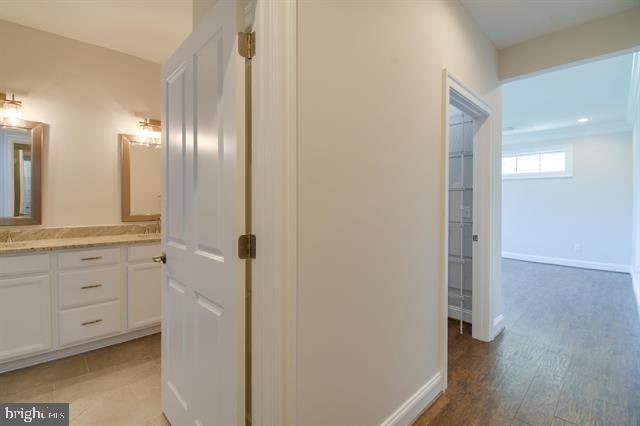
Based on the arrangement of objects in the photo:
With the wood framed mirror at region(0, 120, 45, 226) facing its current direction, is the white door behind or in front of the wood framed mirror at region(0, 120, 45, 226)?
in front

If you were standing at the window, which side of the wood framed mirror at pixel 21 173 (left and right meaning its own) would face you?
left

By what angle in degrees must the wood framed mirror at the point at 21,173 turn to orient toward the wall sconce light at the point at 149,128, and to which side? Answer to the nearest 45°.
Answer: approximately 90° to its left

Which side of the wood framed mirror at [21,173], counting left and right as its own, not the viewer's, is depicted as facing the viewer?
front

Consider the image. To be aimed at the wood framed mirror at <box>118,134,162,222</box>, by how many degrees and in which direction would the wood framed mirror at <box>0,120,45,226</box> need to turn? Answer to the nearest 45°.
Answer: approximately 90° to its left
